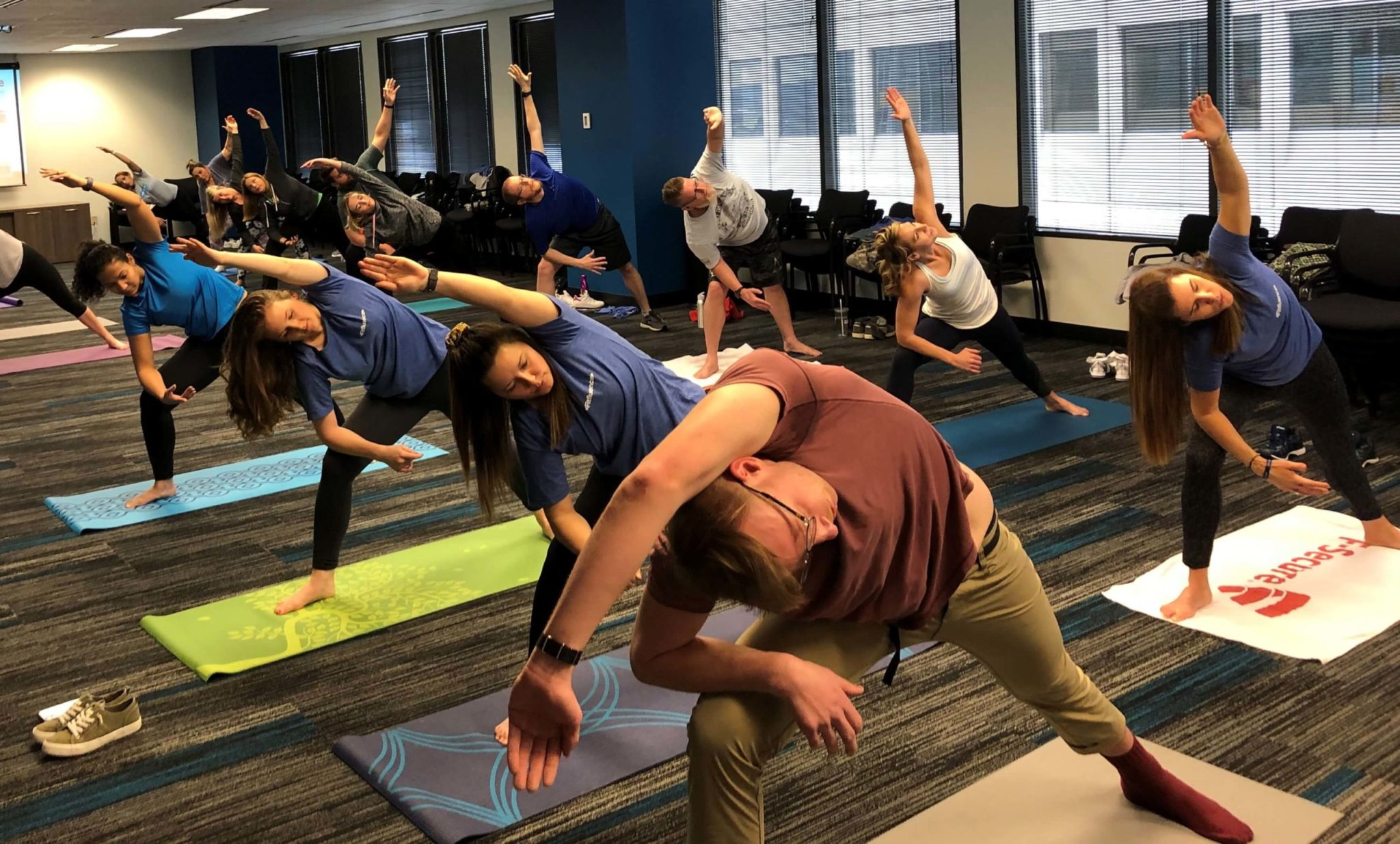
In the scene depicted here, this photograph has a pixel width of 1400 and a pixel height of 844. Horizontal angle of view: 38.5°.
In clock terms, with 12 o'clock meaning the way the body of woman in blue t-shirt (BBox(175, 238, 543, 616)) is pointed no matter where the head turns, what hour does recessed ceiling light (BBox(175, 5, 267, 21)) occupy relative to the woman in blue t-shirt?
The recessed ceiling light is roughly at 6 o'clock from the woman in blue t-shirt.

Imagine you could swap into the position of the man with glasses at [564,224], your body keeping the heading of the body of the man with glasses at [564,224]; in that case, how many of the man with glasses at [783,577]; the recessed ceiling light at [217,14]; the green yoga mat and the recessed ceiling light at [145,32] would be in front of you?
2
